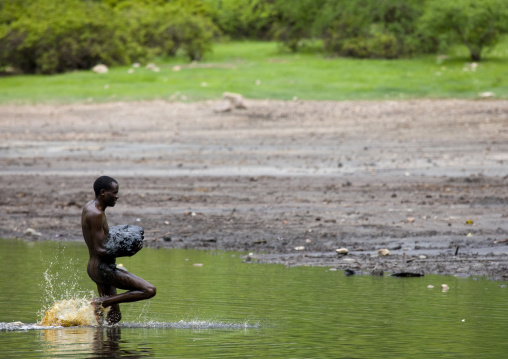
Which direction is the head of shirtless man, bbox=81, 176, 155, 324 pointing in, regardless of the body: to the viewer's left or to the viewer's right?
to the viewer's right

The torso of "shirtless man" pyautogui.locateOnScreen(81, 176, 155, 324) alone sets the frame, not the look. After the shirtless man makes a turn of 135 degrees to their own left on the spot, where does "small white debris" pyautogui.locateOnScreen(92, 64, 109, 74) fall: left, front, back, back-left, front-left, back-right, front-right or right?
front-right

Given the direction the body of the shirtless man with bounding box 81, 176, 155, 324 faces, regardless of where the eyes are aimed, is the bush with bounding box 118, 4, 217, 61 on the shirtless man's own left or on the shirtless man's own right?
on the shirtless man's own left

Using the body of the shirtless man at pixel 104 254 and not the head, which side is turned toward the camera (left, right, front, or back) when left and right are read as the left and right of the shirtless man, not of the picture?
right

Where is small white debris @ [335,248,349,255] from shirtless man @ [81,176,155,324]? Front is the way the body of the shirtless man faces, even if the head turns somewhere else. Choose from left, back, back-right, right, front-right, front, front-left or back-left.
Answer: front-left

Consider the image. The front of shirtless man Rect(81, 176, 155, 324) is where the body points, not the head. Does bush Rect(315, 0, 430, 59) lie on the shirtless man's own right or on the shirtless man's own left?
on the shirtless man's own left

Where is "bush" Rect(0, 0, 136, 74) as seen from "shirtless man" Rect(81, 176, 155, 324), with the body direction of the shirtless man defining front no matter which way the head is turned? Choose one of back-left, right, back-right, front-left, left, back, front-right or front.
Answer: left

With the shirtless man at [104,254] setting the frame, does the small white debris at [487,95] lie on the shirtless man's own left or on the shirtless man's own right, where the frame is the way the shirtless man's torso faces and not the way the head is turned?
on the shirtless man's own left

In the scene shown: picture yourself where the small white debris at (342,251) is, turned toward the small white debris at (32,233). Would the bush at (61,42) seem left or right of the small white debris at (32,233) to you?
right

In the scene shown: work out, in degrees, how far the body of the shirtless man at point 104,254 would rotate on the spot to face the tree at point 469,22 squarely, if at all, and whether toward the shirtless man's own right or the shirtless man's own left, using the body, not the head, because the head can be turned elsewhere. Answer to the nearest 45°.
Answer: approximately 45° to the shirtless man's own left

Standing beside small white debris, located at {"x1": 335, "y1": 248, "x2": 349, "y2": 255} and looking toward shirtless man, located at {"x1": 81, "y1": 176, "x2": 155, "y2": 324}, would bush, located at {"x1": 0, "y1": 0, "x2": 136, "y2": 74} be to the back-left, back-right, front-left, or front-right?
back-right
